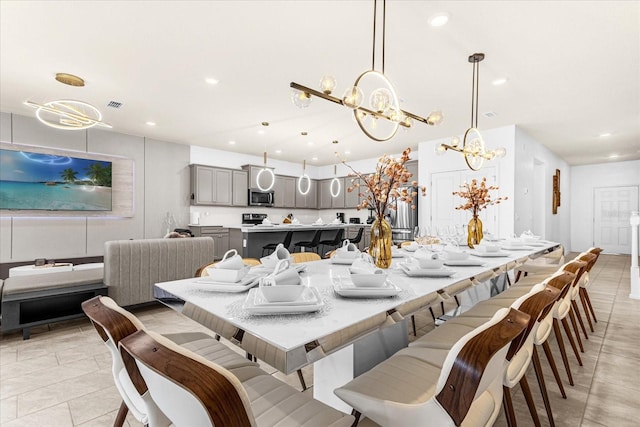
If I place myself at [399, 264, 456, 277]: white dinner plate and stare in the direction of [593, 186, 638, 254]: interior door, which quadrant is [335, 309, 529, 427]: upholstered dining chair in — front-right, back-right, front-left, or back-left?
back-right

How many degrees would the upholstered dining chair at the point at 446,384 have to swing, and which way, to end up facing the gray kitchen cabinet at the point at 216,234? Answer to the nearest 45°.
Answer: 0° — it already faces it

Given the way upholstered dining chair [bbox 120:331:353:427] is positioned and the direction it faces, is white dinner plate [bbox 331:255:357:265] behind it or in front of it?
in front

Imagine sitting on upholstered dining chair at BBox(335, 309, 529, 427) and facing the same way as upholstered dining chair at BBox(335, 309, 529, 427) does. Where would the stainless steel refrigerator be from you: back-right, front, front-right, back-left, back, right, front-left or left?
front-right

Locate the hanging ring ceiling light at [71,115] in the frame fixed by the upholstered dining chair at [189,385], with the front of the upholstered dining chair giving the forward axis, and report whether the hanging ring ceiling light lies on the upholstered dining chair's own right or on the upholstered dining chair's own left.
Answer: on the upholstered dining chair's own left

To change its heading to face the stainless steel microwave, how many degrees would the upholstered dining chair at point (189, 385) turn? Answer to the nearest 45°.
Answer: approximately 45° to its left

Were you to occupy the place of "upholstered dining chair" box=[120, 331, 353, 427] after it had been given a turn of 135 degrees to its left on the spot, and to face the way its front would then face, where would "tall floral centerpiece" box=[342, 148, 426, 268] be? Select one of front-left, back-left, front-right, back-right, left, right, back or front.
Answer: back-right

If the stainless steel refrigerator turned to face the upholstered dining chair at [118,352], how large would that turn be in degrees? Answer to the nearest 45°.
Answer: approximately 45° to its left

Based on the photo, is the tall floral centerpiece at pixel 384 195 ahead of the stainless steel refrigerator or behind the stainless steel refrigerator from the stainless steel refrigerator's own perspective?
ahead

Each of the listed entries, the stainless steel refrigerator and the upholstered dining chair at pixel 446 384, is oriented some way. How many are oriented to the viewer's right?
0

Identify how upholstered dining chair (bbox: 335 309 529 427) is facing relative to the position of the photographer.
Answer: facing away from the viewer and to the left of the viewer

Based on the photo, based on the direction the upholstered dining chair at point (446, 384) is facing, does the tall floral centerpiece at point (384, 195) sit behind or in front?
in front

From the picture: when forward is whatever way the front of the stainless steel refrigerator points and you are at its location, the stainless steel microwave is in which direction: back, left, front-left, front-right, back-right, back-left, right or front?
front-right

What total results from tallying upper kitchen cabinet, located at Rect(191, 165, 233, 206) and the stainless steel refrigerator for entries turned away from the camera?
0

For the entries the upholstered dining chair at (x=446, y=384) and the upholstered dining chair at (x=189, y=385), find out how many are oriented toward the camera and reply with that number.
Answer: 0

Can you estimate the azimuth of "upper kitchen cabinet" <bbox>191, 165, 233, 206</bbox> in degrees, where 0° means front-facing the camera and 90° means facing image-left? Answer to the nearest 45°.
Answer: approximately 315°
